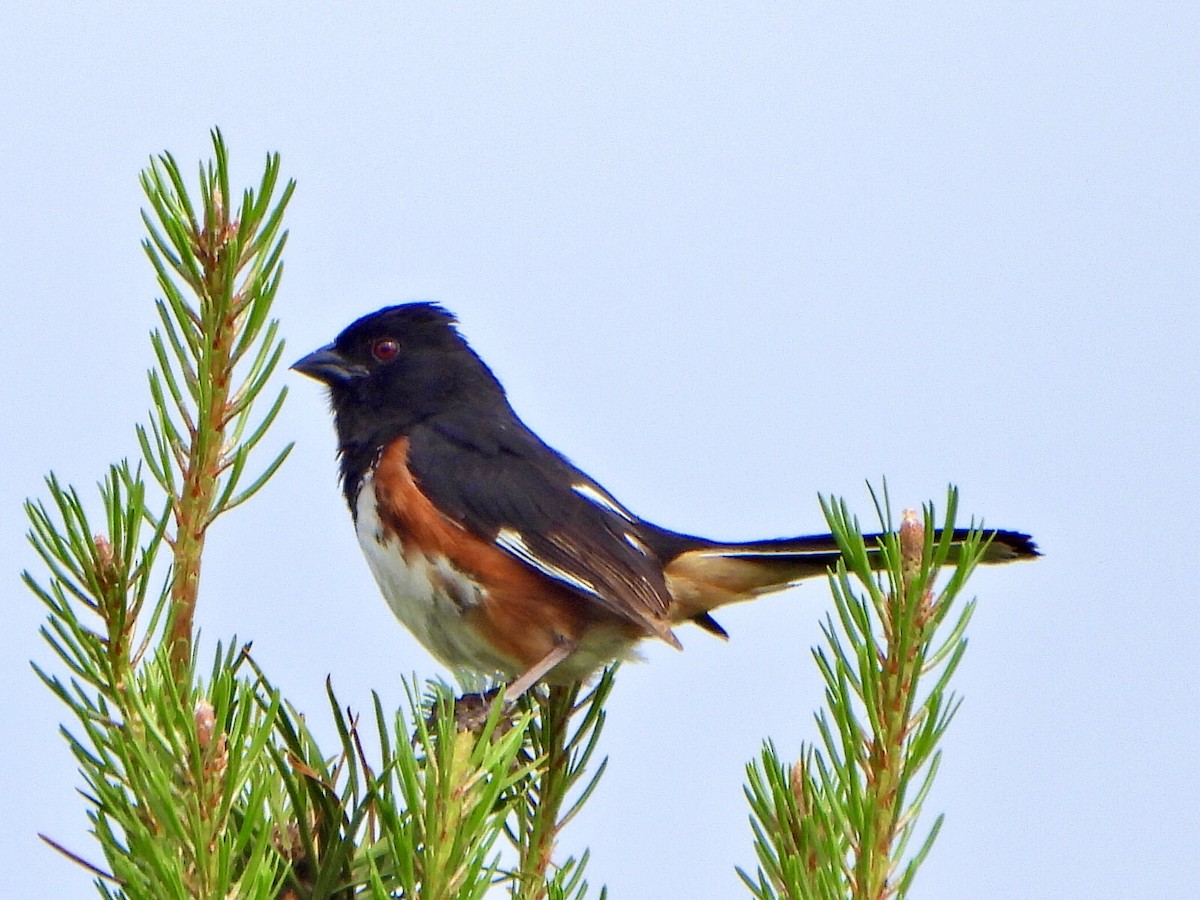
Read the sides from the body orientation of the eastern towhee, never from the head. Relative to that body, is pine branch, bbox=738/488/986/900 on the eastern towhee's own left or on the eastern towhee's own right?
on the eastern towhee's own left

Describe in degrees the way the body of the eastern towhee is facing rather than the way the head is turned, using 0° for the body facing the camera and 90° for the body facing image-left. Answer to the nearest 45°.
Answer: approximately 90°
